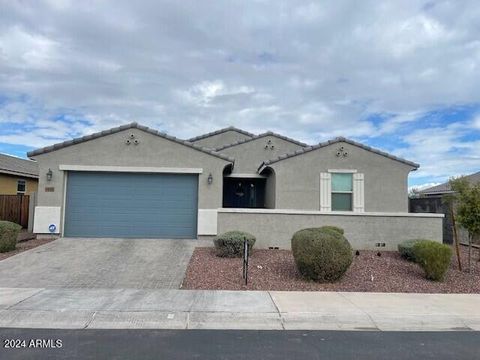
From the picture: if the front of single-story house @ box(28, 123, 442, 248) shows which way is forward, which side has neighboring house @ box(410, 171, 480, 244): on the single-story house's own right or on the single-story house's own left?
on the single-story house's own left

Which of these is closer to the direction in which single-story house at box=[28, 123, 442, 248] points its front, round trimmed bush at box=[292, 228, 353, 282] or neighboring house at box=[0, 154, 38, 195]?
the round trimmed bush

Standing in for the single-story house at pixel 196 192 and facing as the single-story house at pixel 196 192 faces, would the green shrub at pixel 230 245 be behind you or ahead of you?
ahead

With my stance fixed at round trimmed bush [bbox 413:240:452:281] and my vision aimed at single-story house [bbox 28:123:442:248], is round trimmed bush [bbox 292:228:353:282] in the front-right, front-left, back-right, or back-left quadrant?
front-left

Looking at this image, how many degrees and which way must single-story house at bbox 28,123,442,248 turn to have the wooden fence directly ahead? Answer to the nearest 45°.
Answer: approximately 90° to its right

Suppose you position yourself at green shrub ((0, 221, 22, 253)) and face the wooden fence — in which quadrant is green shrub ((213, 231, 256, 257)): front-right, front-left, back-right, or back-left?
back-right

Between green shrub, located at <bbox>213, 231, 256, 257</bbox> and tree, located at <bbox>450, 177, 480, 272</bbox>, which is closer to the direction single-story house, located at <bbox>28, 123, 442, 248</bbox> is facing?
the green shrub

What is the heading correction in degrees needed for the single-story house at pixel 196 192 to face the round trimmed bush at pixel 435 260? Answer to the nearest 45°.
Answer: approximately 45° to its left

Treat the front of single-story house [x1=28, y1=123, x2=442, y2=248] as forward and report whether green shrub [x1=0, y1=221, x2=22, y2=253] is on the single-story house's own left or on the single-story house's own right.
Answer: on the single-story house's own right

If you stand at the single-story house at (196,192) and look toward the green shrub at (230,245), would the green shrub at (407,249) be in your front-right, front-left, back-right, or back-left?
front-left

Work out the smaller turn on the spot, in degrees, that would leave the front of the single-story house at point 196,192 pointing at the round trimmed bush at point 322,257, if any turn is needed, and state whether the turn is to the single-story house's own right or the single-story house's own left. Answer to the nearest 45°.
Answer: approximately 45° to the single-story house's own left

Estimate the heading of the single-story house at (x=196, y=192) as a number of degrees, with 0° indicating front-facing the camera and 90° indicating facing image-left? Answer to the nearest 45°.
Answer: approximately 0°
